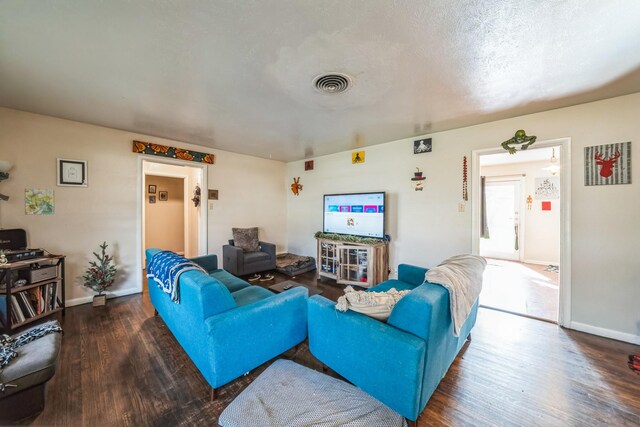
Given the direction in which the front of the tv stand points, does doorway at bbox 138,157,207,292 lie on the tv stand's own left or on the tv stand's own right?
on the tv stand's own right

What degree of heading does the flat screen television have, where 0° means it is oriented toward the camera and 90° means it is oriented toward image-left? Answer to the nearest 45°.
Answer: approximately 45°

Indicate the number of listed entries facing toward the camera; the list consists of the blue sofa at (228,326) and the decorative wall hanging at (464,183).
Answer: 1

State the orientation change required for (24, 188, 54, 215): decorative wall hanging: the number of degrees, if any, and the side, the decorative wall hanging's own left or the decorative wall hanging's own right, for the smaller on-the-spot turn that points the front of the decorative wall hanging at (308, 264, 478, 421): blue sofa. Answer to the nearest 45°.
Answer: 0° — it already faces it

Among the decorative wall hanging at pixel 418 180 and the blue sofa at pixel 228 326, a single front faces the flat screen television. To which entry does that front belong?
the blue sofa

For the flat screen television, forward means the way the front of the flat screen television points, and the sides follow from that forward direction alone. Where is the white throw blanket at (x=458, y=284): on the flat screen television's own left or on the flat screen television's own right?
on the flat screen television's own left

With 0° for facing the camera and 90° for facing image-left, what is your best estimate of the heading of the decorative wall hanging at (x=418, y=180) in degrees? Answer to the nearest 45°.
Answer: approximately 0°

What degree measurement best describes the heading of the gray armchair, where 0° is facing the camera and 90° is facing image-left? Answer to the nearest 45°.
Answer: approximately 315°

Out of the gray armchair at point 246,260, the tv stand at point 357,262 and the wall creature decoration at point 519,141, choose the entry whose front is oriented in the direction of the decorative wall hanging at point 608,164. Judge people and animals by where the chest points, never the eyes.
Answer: the gray armchair

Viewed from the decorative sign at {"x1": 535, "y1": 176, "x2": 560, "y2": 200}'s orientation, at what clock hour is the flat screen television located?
The flat screen television is roughly at 1 o'clock from the decorative sign.
